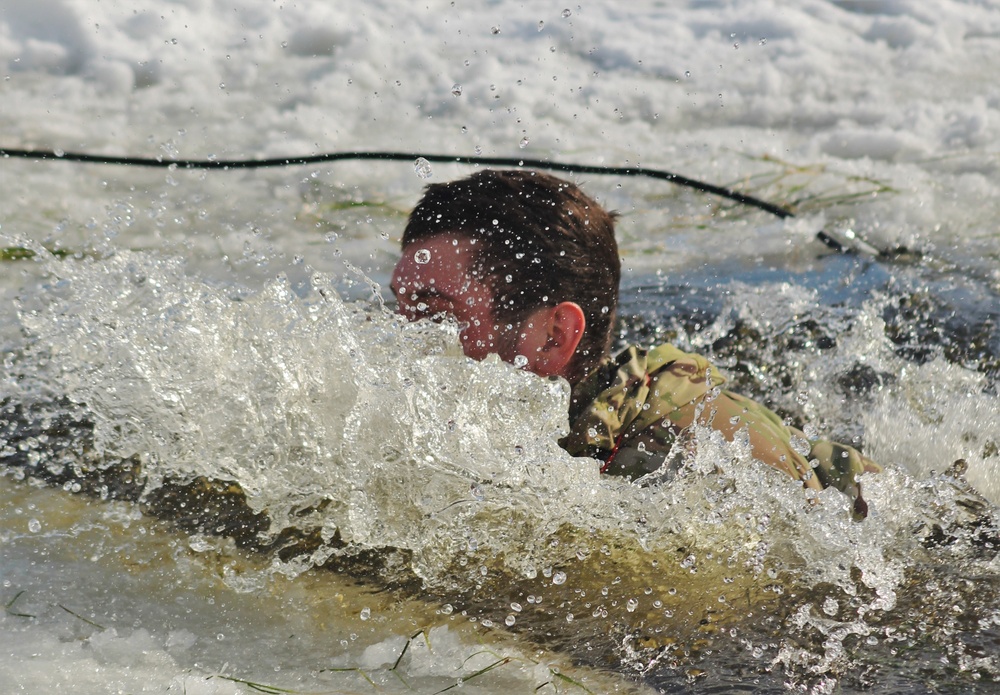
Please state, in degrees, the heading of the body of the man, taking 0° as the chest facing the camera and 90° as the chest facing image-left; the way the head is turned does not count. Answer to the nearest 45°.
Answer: approximately 90°

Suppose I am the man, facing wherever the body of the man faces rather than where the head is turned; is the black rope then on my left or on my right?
on my right

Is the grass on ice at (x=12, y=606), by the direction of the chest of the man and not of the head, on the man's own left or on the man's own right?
on the man's own left

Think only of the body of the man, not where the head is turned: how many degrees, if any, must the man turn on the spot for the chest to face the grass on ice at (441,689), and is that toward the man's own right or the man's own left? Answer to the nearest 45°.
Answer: approximately 90° to the man's own left

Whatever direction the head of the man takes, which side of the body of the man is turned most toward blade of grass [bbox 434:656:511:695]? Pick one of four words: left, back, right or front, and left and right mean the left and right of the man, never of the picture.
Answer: left

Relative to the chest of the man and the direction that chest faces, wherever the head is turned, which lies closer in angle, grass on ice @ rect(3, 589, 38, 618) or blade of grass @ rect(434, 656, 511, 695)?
the grass on ice
